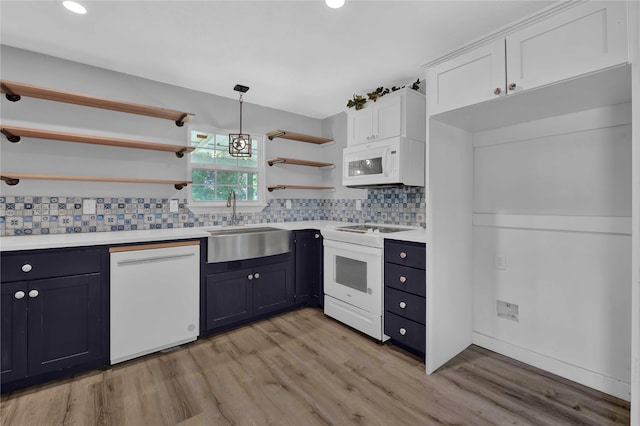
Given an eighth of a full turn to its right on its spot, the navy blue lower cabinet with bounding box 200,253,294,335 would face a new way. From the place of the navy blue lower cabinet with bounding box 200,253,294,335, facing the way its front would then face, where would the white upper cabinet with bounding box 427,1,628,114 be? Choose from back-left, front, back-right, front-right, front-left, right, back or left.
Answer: front-left

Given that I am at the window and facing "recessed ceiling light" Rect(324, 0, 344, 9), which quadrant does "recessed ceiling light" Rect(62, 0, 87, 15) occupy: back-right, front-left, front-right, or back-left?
front-right

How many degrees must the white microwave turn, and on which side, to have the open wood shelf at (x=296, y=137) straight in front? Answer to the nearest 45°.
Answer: approximately 90° to its right

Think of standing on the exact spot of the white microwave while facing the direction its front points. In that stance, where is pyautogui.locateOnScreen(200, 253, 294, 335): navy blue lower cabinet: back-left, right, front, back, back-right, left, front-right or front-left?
front-right

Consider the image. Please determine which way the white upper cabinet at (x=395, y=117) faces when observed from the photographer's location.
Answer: facing the viewer and to the left of the viewer

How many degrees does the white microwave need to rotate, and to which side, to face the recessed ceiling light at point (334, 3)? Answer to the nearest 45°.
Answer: approximately 45° to its left

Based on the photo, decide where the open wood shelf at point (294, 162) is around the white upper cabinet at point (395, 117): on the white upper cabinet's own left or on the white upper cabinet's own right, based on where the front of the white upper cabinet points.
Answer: on the white upper cabinet's own right

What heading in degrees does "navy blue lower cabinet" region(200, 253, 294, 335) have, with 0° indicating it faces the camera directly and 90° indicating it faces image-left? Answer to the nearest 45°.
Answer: approximately 315°
